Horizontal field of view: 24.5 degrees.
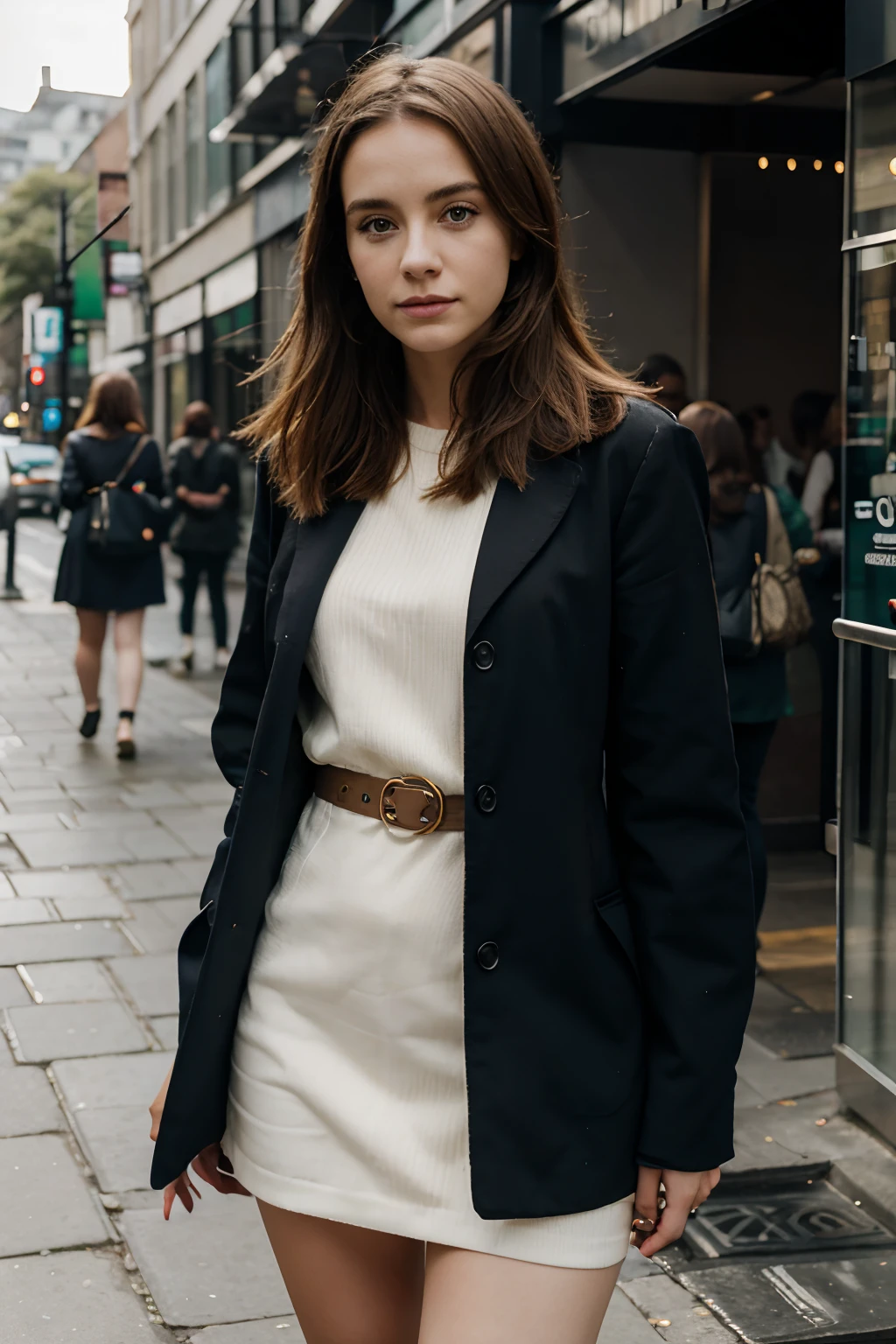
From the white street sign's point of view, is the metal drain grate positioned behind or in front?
in front

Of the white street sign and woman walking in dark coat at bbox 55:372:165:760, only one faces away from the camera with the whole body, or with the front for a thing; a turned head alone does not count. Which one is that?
the woman walking in dark coat

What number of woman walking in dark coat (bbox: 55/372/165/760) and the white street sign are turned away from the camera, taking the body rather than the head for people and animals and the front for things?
1

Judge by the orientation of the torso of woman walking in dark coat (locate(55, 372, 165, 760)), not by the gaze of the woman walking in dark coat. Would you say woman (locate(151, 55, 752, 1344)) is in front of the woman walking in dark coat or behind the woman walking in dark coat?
behind

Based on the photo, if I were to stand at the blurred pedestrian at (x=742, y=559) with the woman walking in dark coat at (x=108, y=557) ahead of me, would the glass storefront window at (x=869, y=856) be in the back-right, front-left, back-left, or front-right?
back-left

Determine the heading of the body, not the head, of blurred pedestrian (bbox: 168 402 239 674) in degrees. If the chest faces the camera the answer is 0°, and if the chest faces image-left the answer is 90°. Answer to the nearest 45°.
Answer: approximately 180°

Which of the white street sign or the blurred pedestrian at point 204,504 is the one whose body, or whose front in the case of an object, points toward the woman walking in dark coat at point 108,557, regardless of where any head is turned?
the white street sign

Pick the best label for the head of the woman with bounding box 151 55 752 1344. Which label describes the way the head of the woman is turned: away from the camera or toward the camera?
toward the camera

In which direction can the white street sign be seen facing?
toward the camera

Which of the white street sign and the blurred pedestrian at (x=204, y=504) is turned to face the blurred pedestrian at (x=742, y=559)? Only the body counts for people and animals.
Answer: the white street sign

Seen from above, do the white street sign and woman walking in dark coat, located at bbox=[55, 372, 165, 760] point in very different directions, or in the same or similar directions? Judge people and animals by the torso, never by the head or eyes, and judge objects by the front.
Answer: very different directions

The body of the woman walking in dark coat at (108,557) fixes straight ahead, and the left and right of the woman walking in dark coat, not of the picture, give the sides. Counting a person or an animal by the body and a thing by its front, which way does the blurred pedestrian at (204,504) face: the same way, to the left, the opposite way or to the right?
the same way

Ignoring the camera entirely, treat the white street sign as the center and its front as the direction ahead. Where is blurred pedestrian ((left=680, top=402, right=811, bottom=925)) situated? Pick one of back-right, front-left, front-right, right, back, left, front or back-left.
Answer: front

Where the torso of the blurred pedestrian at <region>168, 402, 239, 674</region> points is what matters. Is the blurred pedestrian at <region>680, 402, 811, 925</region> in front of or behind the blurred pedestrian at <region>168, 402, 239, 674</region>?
behind

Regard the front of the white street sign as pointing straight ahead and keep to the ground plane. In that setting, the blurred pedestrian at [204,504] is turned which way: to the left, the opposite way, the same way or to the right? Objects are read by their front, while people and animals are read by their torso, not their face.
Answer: the opposite way

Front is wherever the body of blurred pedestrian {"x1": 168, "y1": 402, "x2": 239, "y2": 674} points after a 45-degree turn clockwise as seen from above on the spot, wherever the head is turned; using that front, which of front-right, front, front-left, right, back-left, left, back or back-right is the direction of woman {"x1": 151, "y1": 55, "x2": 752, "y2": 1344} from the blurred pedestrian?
back-right

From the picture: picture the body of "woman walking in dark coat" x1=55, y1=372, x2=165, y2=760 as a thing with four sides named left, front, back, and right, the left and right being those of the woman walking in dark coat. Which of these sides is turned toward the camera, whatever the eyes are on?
back
